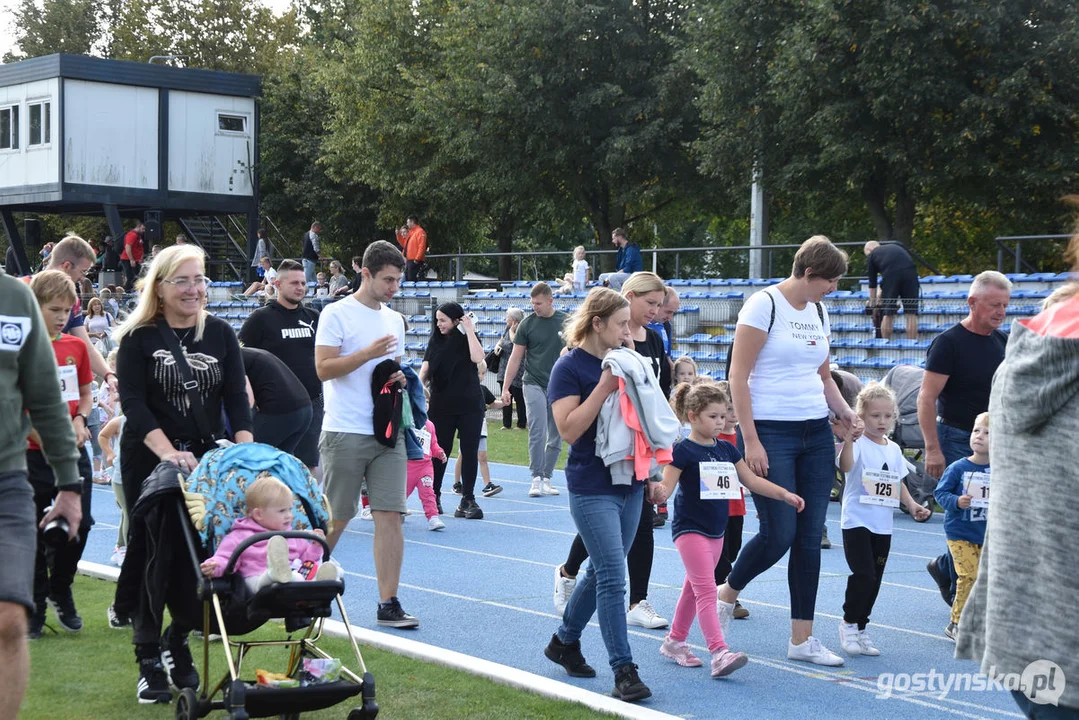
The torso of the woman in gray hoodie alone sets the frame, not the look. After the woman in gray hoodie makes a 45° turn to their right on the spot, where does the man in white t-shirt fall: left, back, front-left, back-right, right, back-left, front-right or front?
back-left

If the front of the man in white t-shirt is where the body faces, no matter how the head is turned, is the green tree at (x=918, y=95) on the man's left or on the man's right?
on the man's left

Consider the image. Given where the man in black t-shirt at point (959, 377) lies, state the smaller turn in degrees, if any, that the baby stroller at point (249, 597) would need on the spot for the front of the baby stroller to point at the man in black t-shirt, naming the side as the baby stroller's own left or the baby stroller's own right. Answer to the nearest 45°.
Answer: approximately 90° to the baby stroller's own left

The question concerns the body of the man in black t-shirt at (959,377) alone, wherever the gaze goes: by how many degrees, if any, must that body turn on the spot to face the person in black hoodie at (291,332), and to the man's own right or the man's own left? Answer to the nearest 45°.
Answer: approximately 135° to the man's own right

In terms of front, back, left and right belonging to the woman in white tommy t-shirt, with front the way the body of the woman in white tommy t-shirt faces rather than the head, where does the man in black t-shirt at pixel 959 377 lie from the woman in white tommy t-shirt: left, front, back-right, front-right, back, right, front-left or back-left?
left

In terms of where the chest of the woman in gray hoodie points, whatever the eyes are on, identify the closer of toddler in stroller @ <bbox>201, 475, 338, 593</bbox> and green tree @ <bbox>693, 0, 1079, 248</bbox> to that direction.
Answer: the green tree

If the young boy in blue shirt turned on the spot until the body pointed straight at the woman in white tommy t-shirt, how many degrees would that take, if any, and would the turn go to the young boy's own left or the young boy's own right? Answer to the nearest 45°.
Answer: approximately 90° to the young boy's own right

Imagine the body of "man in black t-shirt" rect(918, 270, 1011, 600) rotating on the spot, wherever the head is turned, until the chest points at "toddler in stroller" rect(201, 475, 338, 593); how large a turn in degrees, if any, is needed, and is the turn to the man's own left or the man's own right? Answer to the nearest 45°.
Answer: approximately 90° to the man's own right

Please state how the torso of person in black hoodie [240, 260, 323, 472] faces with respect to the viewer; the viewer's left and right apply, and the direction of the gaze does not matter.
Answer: facing the viewer and to the right of the viewer
